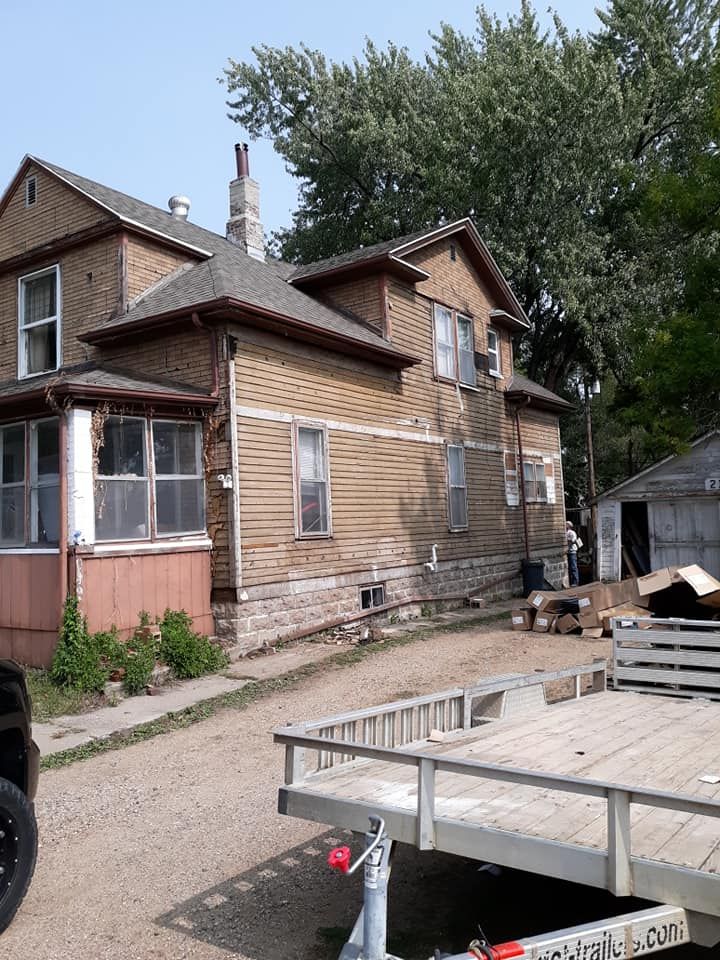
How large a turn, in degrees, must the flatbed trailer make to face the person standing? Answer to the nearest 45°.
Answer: approximately 135° to its right

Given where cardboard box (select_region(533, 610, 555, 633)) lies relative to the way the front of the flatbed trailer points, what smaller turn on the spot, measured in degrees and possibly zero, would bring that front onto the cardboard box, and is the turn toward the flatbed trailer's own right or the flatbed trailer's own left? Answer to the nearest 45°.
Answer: approximately 135° to the flatbed trailer's own right

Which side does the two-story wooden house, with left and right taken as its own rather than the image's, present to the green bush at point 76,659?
front

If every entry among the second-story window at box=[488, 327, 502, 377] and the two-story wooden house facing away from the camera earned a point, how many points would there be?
0

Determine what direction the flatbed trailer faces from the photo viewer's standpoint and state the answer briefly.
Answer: facing the viewer and to the left of the viewer

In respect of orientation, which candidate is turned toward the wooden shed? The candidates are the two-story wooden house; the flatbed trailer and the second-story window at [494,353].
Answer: the second-story window

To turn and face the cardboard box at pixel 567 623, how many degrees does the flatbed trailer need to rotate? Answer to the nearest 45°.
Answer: approximately 135° to its right

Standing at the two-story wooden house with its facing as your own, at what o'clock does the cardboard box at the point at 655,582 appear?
The cardboard box is roughly at 8 o'clock from the two-story wooden house.

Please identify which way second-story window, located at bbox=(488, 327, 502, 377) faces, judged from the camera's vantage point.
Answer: facing the viewer and to the right of the viewer

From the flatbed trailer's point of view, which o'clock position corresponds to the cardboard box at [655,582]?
The cardboard box is roughly at 5 o'clock from the flatbed trailer.

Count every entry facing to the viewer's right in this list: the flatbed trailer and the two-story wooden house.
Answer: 0

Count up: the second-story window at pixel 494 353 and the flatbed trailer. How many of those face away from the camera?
0
